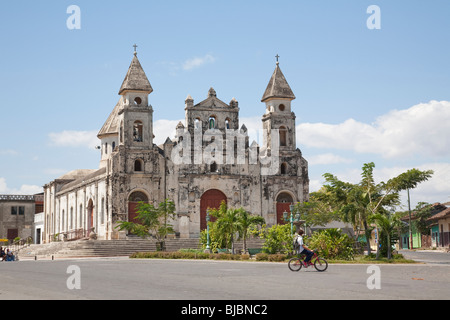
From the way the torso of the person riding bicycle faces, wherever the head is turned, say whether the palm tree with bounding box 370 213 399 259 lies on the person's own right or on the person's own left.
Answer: on the person's own left

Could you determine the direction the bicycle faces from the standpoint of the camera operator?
facing to the right of the viewer

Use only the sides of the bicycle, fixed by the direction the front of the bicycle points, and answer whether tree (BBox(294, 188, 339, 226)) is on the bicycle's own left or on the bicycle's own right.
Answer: on the bicycle's own left

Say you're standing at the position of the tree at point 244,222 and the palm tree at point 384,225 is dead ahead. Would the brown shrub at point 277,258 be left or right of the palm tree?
right

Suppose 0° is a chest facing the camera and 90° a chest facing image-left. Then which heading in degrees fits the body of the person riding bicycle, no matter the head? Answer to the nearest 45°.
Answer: approximately 270°

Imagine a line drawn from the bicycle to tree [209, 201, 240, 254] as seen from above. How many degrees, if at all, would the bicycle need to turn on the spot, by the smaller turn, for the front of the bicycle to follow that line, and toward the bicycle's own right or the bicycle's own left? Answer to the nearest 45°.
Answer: approximately 90° to the bicycle's own left

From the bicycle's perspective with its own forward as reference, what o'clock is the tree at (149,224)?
The tree is roughly at 8 o'clock from the bicycle.

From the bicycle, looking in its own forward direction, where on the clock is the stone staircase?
The stone staircase is roughly at 8 o'clock from the bicycle.
